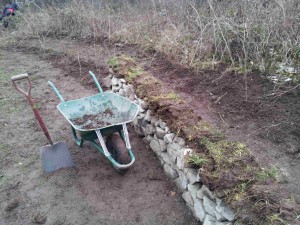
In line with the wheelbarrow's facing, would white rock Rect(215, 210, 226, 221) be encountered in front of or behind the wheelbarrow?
in front

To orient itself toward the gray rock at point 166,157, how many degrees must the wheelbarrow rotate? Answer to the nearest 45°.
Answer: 0° — it already faces it

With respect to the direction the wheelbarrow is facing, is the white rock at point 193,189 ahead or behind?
ahead

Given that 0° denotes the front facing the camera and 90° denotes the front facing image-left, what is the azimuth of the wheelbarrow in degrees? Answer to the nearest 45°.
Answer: approximately 315°

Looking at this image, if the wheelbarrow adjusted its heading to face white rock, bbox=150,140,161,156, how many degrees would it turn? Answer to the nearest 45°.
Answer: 0° — it already faces it

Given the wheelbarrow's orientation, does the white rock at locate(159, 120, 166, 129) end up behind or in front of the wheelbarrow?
in front

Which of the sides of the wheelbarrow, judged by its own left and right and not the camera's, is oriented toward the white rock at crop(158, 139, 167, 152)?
front

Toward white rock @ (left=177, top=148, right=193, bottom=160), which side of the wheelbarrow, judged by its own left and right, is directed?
front

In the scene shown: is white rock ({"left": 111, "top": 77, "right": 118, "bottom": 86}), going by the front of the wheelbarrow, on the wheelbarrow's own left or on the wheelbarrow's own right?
on the wheelbarrow's own left

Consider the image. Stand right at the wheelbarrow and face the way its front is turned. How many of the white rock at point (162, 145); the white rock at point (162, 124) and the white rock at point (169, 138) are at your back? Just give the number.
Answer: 0

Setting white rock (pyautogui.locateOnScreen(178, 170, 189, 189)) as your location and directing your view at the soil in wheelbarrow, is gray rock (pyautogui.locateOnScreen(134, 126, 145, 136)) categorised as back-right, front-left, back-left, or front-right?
front-right
